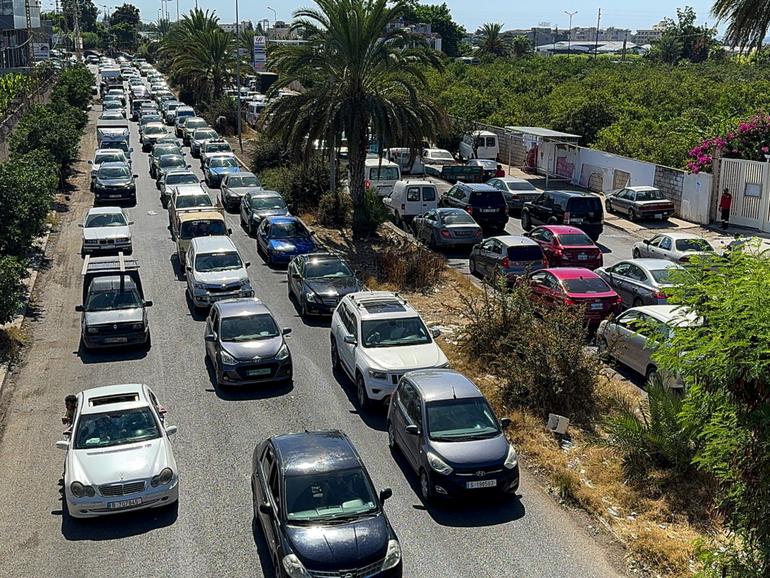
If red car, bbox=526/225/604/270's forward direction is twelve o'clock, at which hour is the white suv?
The white suv is roughly at 8 o'clock from the red car.

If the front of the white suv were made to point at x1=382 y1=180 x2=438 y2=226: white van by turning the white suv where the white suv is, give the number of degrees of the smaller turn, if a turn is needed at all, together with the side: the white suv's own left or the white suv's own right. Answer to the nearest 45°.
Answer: approximately 135° to the white suv's own left

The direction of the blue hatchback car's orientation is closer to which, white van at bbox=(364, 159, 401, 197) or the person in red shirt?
the person in red shirt

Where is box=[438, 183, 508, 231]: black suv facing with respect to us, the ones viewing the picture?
facing away from the viewer and to the left of the viewer

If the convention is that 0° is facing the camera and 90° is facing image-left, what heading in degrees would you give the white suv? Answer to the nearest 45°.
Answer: approximately 315°

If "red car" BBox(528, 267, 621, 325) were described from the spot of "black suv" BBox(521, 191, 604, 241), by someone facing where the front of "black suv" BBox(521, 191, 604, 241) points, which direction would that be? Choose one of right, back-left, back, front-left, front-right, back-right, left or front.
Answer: back-left

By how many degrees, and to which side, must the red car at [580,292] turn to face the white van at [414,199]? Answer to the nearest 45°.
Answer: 0° — it already faces it

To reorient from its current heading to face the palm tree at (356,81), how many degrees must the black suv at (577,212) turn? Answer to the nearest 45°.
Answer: approximately 45° to its left

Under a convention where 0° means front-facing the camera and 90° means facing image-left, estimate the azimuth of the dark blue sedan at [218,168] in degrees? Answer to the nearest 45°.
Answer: approximately 315°

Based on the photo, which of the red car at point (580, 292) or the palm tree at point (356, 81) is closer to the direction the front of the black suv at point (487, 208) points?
the palm tree
